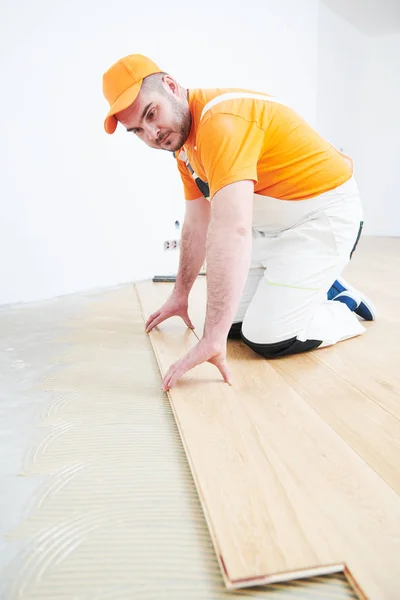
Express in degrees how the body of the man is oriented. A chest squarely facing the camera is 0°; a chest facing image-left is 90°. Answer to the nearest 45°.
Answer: approximately 45°

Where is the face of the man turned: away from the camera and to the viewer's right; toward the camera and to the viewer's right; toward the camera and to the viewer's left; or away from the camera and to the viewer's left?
toward the camera and to the viewer's left
